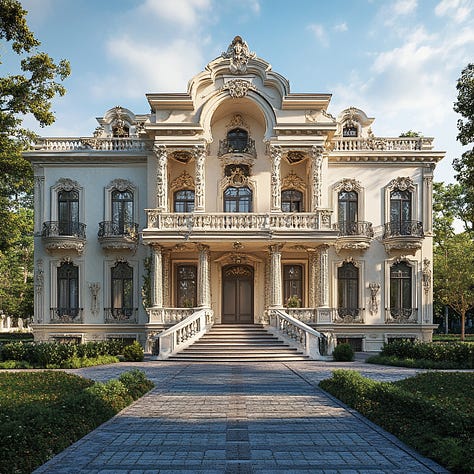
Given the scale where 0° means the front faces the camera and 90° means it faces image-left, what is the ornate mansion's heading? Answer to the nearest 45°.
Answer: approximately 0°

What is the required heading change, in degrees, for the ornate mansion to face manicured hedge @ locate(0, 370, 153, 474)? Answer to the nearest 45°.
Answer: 0° — it already faces it
